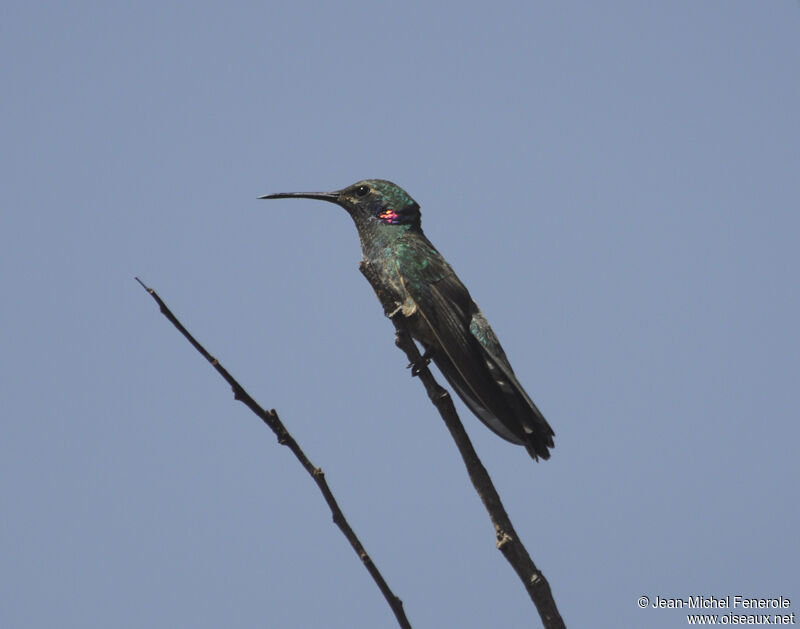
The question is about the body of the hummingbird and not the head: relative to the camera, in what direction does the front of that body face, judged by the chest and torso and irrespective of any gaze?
to the viewer's left

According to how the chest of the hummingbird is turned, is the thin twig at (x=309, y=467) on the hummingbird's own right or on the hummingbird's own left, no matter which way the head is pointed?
on the hummingbird's own left
